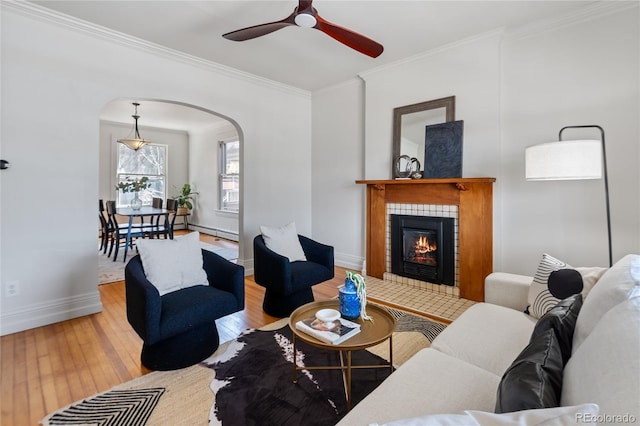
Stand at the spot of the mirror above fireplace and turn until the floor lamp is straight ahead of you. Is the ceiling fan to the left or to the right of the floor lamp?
right

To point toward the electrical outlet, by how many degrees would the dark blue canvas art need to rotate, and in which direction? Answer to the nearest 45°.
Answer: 0° — it already faces it

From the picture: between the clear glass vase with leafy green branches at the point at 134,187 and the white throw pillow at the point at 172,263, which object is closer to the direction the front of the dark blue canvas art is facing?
the white throw pillow

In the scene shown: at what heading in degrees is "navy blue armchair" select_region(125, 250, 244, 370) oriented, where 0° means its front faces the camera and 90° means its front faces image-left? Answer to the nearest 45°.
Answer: approximately 315°

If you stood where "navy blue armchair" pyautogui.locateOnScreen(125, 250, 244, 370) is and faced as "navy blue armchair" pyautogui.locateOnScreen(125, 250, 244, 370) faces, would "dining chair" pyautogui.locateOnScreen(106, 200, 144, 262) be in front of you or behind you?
behind

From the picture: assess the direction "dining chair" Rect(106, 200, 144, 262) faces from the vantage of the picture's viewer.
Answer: facing away from the viewer and to the right of the viewer

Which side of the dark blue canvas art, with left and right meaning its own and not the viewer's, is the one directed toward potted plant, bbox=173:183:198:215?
right

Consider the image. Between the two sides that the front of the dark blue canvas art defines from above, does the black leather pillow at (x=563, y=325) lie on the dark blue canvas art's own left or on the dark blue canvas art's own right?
on the dark blue canvas art's own left

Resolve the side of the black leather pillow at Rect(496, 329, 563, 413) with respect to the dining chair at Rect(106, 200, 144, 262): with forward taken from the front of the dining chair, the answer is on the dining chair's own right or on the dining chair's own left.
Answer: on the dining chair's own right

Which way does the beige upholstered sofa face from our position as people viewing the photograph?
facing to the left of the viewer

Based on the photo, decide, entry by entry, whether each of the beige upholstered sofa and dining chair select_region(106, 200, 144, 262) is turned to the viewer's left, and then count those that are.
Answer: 1
